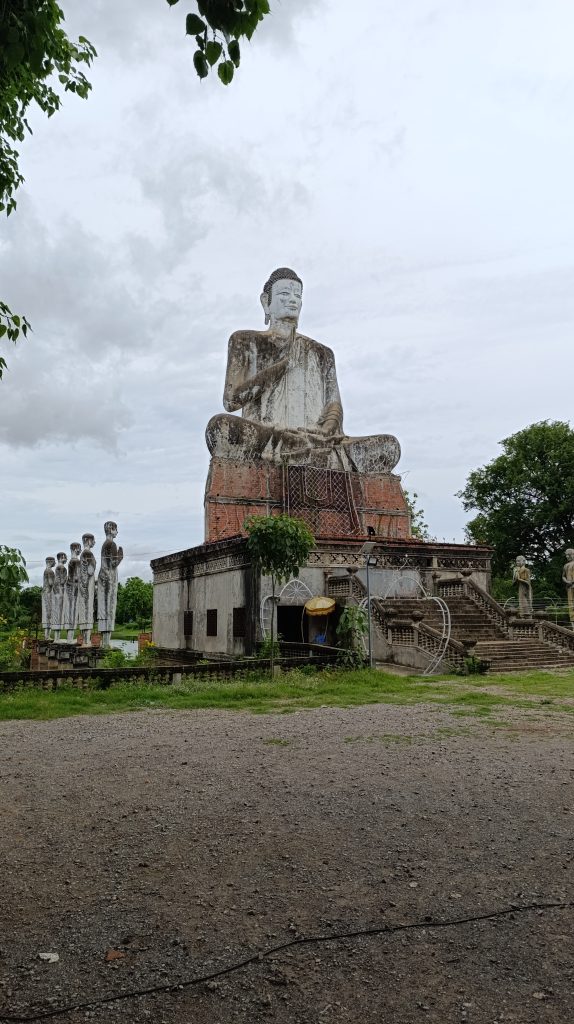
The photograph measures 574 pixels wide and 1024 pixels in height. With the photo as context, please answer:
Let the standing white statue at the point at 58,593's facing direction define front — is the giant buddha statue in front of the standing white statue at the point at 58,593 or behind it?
in front

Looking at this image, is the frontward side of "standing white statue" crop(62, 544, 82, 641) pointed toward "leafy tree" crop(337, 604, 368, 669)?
yes

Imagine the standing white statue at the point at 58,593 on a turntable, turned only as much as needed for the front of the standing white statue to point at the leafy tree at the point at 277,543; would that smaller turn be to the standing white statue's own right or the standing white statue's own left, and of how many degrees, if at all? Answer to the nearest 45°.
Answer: approximately 45° to the standing white statue's own right

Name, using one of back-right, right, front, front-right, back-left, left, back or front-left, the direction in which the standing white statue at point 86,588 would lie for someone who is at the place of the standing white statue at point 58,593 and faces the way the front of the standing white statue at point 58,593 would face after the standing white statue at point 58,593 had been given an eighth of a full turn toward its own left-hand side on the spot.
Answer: right

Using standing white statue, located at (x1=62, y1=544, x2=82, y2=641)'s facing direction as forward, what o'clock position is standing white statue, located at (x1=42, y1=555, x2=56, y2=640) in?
standing white statue, located at (x1=42, y1=555, x2=56, y2=640) is roughly at 7 o'clock from standing white statue, located at (x1=62, y1=544, x2=82, y2=641).

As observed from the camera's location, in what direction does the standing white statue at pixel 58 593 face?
facing the viewer and to the right of the viewer

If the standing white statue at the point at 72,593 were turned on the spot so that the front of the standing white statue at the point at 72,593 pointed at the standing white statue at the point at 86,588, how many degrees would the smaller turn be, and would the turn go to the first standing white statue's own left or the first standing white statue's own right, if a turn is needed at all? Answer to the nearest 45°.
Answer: approximately 45° to the first standing white statue's own right

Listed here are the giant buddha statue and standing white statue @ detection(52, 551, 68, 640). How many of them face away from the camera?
0

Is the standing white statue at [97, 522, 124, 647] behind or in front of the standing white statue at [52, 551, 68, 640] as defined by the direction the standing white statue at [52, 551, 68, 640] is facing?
in front

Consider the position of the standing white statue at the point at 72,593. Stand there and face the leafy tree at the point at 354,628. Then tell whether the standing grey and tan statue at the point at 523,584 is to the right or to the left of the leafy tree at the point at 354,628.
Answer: left

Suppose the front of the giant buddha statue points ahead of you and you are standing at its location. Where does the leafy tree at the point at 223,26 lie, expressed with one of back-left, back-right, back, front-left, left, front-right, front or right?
front-right

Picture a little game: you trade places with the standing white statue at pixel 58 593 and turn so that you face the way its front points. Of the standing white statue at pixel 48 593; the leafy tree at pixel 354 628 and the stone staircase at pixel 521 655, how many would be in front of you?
2
